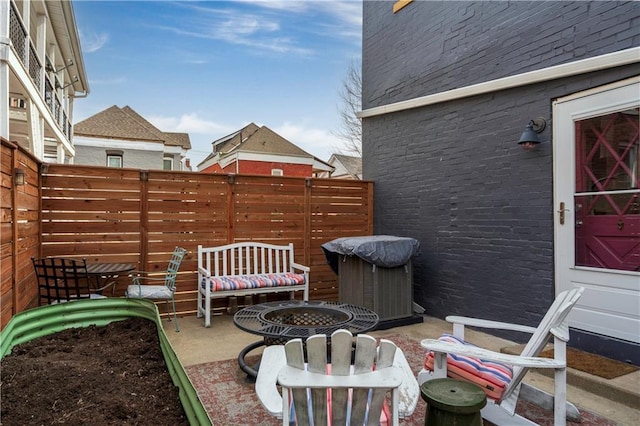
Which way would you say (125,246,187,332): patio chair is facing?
to the viewer's left

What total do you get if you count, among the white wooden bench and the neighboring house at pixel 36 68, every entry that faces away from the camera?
0

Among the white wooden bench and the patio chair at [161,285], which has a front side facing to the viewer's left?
the patio chair

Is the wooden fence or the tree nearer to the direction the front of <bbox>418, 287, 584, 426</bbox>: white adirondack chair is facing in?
the wooden fence

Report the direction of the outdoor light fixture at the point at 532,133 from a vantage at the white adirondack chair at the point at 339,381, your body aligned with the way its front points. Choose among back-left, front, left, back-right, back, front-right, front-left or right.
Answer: front-right

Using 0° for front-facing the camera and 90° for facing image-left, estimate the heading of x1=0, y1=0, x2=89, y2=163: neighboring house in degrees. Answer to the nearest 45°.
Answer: approximately 270°

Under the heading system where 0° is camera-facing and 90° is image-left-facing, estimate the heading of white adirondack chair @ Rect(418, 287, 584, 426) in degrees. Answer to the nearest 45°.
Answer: approximately 90°

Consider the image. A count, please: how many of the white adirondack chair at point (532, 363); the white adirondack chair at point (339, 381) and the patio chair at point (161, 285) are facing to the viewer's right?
0

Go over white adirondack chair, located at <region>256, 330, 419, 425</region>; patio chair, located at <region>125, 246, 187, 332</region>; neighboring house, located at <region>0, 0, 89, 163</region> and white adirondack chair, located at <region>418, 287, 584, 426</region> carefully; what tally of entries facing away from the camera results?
1

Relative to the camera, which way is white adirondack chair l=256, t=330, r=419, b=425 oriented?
away from the camera

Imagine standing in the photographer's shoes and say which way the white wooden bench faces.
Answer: facing the viewer and to the right of the viewer

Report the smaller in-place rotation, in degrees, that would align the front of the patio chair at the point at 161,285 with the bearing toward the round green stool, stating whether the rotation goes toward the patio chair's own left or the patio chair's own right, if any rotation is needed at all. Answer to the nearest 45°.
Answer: approximately 90° to the patio chair's own left

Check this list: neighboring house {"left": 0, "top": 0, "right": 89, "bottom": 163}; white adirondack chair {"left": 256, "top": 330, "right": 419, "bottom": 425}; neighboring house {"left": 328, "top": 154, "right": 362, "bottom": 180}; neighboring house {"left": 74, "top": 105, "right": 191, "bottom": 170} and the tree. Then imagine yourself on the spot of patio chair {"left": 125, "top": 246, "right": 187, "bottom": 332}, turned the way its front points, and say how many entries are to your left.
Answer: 1

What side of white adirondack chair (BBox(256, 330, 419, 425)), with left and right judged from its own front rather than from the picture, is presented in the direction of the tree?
front
